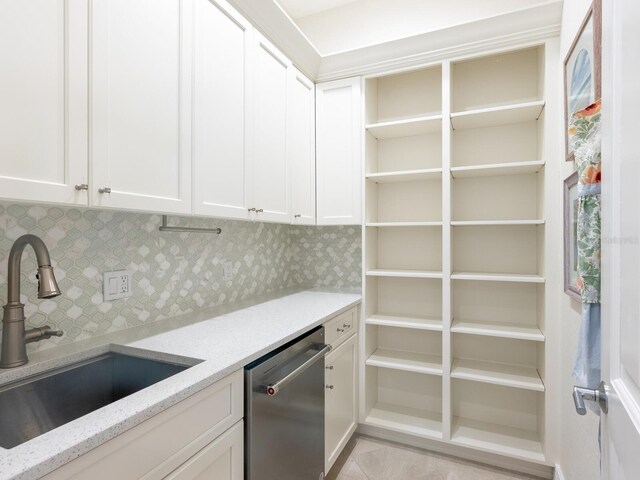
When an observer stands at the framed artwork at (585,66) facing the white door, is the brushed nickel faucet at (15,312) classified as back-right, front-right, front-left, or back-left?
front-right

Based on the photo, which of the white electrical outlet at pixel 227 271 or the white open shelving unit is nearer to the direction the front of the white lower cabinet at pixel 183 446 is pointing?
the white open shelving unit

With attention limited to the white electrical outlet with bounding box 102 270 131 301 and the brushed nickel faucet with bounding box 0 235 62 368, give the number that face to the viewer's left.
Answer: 0

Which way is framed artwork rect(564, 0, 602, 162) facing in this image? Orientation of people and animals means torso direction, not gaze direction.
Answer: to the viewer's left

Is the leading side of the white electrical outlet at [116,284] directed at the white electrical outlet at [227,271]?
no

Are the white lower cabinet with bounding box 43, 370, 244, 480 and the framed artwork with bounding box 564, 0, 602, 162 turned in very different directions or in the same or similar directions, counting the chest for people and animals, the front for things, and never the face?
very different directions

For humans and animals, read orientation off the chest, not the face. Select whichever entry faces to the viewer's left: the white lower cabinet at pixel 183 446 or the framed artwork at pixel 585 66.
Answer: the framed artwork

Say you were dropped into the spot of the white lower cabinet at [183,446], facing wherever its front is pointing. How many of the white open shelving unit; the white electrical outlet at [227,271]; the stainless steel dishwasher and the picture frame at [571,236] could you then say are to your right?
0

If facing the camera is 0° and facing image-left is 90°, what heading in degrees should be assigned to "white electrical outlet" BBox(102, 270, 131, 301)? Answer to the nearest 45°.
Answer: approximately 315°

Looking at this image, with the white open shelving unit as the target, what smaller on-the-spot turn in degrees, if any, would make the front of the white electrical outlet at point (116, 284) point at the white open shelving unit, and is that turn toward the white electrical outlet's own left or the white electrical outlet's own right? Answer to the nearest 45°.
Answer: approximately 45° to the white electrical outlet's own left

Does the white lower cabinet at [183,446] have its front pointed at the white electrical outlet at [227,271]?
no

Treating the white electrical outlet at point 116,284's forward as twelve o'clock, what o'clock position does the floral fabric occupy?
The floral fabric is roughly at 12 o'clock from the white electrical outlet.

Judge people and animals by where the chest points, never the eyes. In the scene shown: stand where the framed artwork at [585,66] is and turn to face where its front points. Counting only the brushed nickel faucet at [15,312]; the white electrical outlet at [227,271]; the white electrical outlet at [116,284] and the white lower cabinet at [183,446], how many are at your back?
0

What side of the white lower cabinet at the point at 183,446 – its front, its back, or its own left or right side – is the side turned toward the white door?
front

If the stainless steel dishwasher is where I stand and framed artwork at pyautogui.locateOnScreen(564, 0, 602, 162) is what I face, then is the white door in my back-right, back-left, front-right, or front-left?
front-right
